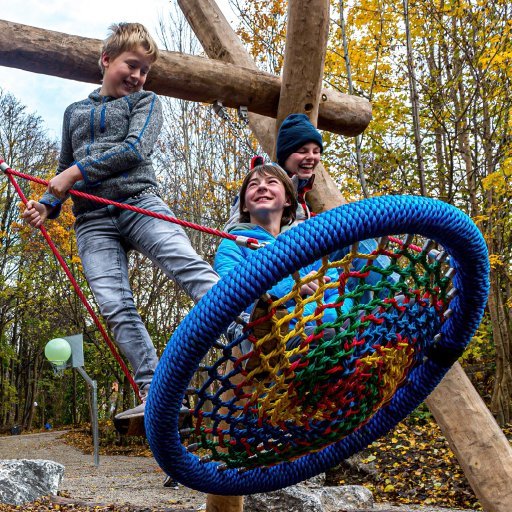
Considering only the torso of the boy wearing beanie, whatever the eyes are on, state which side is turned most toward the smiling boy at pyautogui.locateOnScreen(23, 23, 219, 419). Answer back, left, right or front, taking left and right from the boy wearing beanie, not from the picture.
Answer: right

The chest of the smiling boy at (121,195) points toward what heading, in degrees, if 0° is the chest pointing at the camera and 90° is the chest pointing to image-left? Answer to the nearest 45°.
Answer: approximately 0°

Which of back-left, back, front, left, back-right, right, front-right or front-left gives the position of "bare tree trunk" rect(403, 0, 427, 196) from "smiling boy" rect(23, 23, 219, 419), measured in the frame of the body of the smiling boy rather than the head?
back-left

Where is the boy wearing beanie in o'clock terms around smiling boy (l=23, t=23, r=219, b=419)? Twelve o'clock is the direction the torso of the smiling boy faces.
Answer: The boy wearing beanie is roughly at 8 o'clock from the smiling boy.
